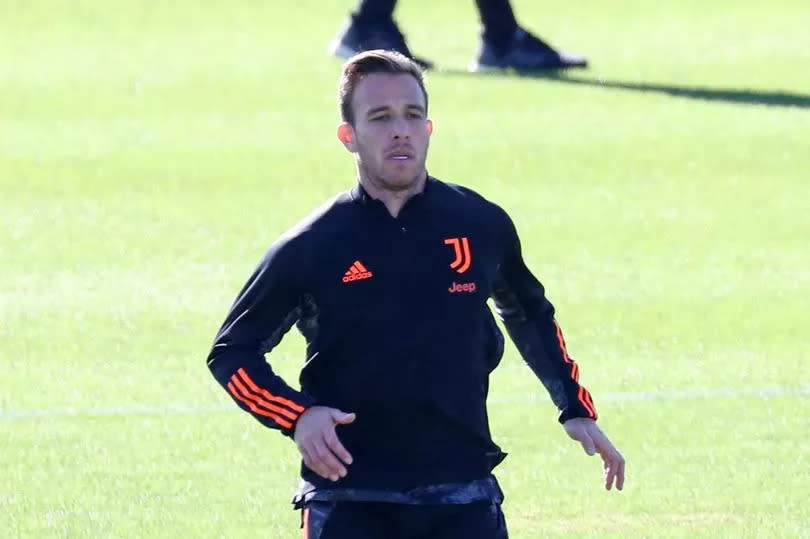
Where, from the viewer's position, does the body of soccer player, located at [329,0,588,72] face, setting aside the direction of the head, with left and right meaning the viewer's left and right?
facing to the right of the viewer

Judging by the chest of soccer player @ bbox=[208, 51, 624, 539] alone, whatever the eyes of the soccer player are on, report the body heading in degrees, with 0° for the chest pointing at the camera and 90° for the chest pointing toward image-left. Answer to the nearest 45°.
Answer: approximately 0°

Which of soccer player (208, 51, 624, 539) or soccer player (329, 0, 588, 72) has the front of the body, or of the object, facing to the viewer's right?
soccer player (329, 0, 588, 72)

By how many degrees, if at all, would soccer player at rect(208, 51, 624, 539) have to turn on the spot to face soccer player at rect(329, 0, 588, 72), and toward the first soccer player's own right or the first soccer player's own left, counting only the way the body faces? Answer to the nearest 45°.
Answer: approximately 180°

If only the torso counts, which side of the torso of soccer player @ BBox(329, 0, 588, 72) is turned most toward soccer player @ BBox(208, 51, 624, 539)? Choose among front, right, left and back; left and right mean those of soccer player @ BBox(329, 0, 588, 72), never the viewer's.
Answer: right

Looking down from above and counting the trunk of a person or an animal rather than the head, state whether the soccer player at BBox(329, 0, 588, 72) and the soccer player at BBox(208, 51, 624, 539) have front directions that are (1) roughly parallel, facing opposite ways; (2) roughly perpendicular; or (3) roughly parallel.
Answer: roughly perpendicular
